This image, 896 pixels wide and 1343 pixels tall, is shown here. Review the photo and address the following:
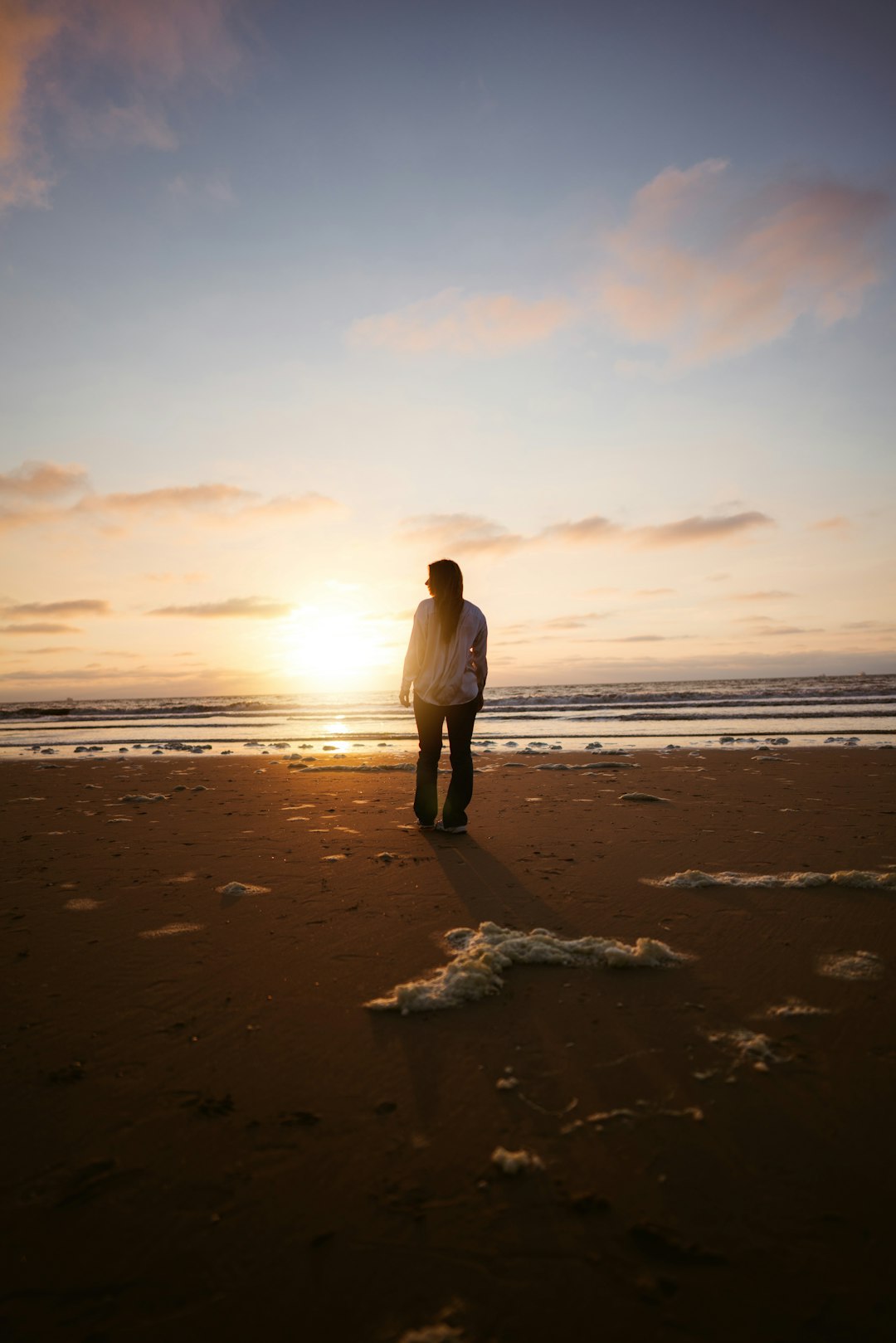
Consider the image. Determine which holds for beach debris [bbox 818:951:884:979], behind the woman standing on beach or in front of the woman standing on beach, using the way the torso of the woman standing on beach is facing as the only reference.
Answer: behind

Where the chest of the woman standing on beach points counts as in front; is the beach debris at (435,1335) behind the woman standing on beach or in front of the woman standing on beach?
behind

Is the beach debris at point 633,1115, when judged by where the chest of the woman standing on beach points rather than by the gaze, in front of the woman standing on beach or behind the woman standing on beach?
behind

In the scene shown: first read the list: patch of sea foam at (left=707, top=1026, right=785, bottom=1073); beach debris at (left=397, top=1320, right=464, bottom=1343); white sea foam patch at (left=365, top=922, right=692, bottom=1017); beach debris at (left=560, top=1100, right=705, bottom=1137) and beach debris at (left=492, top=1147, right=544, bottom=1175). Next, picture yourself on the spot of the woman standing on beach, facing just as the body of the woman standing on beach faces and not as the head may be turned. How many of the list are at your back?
5

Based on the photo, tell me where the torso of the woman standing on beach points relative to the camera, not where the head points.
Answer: away from the camera

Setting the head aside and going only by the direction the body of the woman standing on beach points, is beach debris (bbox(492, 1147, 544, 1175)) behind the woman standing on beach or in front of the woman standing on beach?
behind

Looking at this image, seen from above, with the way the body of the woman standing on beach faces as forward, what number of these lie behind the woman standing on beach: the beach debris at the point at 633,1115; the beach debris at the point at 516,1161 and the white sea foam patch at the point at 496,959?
3

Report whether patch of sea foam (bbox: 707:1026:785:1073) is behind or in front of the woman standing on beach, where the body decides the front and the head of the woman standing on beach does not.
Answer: behind
